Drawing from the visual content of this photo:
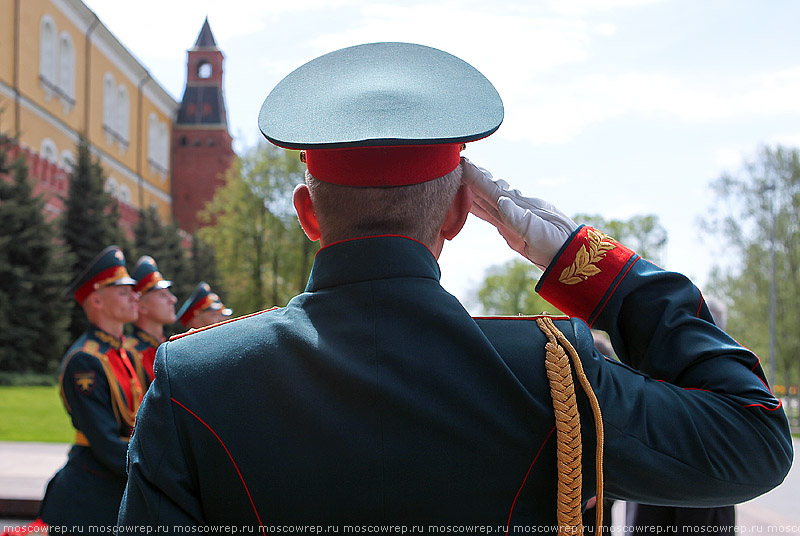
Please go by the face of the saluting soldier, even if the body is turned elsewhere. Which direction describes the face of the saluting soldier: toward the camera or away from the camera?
away from the camera

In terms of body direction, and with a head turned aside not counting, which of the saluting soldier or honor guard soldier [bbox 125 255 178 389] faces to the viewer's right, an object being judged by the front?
the honor guard soldier

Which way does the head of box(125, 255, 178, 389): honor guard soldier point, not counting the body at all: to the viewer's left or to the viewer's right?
to the viewer's right

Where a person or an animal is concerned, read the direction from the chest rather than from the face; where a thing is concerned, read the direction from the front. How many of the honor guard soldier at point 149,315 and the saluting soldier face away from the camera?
1

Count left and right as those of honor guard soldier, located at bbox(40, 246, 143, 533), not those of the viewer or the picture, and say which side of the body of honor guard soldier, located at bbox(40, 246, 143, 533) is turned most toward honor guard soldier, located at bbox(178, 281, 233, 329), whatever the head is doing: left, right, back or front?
left

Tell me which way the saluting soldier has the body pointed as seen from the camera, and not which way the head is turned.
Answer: away from the camera

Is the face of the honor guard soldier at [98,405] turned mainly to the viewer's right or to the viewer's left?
to the viewer's right

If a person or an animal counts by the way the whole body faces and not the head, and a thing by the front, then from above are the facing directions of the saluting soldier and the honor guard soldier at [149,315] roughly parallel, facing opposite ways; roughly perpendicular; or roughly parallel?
roughly perpendicular

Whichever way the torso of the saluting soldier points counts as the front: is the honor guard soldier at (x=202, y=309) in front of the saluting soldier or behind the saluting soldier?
in front

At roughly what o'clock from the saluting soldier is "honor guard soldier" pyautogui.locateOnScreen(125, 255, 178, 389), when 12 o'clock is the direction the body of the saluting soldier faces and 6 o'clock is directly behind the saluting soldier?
The honor guard soldier is roughly at 11 o'clock from the saluting soldier.

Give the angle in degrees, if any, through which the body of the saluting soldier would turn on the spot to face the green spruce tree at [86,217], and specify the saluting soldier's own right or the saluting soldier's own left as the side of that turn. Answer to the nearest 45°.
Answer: approximately 45° to the saluting soldier's own left

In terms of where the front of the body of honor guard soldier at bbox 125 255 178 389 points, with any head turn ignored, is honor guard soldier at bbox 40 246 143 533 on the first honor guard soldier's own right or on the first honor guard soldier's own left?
on the first honor guard soldier's own right

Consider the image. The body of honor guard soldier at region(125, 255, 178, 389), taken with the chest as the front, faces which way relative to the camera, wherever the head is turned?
to the viewer's right

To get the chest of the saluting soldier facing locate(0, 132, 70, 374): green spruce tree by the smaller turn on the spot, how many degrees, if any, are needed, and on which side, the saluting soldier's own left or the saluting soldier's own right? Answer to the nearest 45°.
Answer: approximately 45° to the saluting soldier's own left

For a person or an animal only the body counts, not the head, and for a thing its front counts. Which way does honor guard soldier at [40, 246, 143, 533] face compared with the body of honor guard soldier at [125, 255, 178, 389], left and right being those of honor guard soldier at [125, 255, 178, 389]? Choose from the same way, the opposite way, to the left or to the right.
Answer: the same way

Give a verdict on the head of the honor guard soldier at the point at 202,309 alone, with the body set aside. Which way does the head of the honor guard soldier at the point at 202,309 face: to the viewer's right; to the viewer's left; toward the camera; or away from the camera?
to the viewer's right
